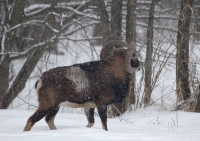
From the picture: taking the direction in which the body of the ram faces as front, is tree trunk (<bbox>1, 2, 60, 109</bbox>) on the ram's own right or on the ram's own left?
on the ram's own left

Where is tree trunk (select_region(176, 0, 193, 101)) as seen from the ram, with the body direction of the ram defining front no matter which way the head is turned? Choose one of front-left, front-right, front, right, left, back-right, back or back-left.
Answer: front-left

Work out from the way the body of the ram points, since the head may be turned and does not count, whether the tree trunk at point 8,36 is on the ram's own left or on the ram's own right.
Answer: on the ram's own left

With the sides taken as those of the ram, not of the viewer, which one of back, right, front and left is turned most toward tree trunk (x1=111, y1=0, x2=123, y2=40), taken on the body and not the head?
left

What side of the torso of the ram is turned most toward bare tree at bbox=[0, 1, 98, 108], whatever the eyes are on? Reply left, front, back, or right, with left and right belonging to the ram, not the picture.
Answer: left

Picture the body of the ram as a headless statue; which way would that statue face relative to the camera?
to the viewer's right

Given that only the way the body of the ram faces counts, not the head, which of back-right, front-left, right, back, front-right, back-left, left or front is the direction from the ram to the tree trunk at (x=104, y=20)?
left
